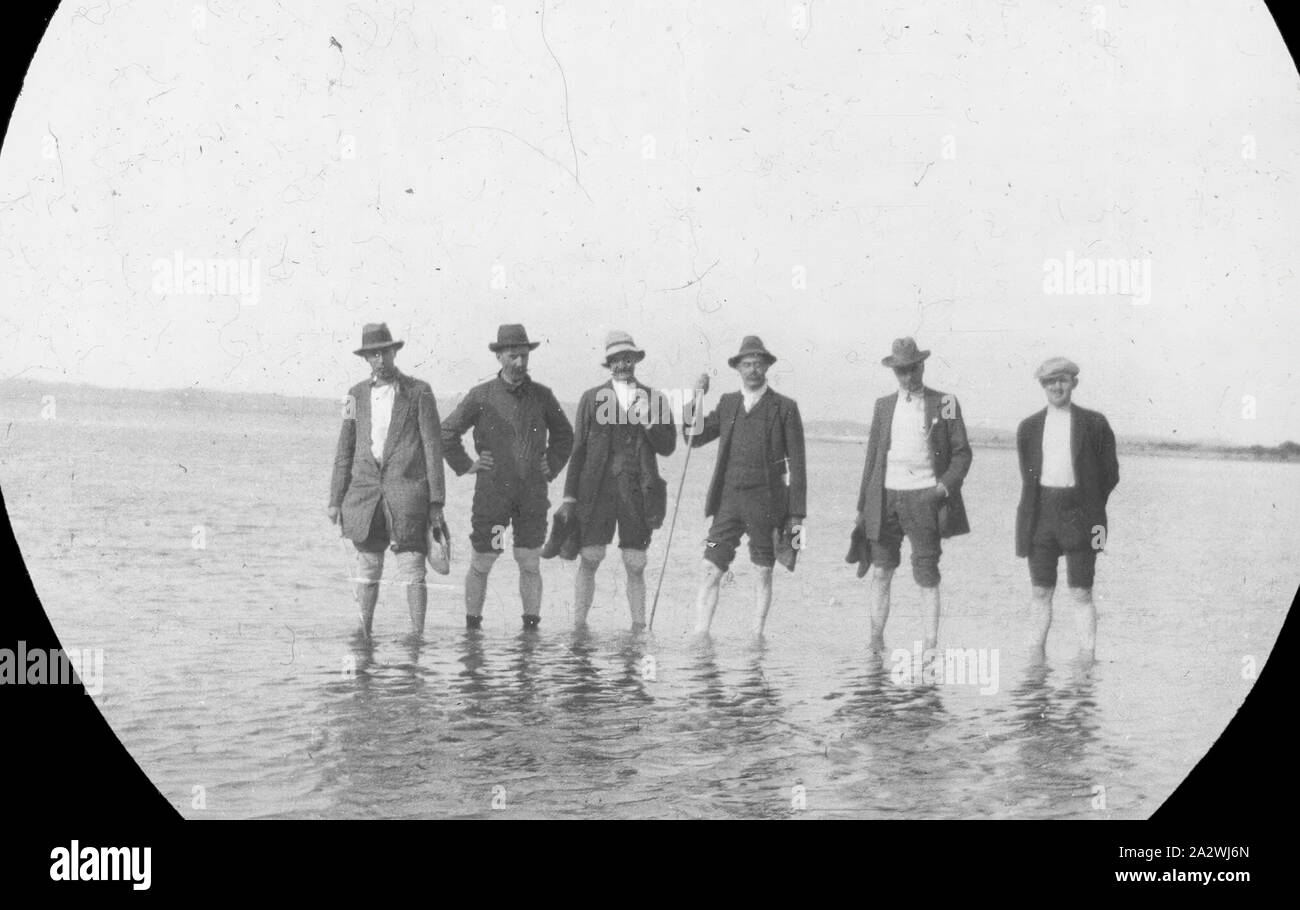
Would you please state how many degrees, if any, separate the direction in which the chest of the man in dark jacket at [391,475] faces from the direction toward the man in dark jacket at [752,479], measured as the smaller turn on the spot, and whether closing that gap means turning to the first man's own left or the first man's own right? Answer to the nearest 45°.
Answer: approximately 90° to the first man's own left

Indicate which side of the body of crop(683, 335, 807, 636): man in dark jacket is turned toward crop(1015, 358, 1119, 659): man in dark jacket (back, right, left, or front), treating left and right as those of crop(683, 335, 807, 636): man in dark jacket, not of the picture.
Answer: left

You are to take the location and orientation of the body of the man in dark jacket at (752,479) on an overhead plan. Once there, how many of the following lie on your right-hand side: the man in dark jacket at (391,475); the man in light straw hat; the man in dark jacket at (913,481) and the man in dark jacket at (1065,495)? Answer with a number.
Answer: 2

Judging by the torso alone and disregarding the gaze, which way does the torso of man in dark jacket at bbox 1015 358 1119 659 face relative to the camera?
toward the camera

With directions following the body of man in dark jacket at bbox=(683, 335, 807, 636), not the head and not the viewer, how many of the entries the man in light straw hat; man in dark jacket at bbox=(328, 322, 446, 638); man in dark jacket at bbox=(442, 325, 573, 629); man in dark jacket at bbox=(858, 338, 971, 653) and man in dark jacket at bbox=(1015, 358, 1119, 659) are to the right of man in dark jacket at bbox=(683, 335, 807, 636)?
3

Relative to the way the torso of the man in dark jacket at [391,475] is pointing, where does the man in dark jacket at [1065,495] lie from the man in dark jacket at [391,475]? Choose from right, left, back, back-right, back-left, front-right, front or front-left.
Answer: left

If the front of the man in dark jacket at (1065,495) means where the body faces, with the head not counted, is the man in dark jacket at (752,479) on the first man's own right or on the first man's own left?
on the first man's own right

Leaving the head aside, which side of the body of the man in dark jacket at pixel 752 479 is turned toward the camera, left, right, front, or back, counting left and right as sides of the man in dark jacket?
front

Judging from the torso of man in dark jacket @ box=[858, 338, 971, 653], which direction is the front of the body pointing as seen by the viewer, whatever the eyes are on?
toward the camera

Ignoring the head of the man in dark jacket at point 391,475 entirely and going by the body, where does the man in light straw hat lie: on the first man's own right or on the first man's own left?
on the first man's own left

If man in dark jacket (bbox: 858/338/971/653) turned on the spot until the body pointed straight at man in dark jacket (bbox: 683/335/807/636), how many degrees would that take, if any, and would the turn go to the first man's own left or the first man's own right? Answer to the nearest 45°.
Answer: approximately 90° to the first man's own right

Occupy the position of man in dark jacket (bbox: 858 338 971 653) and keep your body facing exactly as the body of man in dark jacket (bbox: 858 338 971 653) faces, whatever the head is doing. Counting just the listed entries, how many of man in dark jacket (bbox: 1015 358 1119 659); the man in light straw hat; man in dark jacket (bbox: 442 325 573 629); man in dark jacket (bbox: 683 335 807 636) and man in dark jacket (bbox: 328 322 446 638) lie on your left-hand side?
1
